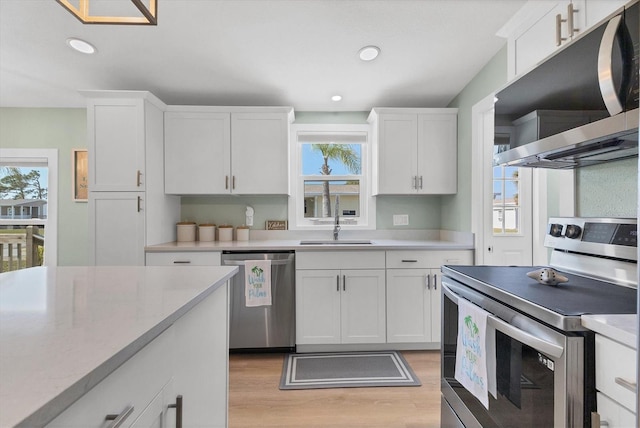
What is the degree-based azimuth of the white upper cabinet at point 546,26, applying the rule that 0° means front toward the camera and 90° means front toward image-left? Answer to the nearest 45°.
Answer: approximately 45°

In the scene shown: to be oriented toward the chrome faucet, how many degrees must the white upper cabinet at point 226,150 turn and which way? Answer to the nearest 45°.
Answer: approximately 90° to its left

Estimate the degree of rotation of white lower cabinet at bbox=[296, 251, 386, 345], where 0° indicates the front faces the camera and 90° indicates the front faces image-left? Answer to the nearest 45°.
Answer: approximately 0°

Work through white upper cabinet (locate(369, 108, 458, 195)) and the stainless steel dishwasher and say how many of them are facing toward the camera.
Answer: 2

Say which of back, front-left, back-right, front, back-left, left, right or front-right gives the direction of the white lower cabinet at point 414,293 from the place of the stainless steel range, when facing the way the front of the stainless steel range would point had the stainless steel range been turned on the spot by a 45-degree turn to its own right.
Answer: front-right

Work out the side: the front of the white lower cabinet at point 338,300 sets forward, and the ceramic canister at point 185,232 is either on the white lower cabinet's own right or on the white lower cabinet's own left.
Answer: on the white lower cabinet's own right

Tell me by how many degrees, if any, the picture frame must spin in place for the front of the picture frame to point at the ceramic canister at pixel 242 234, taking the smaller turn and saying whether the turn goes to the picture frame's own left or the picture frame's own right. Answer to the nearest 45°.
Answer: approximately 45° to the picture frame's own left

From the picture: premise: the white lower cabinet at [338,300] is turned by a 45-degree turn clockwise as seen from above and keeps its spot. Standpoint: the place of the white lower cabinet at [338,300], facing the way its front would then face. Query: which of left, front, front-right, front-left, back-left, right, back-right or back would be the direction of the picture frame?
front-right

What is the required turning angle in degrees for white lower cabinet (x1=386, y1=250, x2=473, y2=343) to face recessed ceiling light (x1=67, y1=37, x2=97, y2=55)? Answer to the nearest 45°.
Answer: approximately 45° to its right
